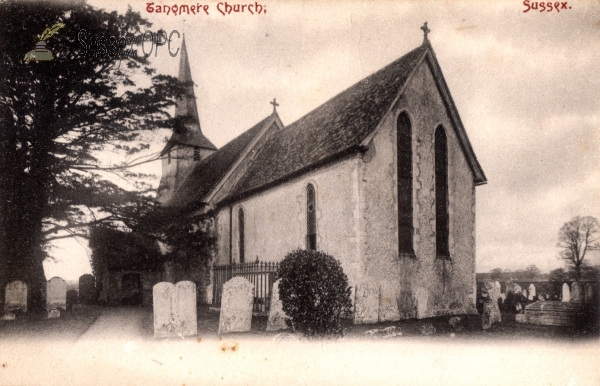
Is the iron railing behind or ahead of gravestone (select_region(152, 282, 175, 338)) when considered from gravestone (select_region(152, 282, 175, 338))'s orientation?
behind

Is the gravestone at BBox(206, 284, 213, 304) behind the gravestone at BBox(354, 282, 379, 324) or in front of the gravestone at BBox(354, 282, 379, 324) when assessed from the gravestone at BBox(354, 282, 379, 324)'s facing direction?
behind

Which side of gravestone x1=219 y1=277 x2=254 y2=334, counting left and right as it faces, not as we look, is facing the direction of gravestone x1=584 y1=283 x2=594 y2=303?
left

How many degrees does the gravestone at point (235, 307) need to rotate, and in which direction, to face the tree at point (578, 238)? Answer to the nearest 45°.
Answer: approximately 90° to its left

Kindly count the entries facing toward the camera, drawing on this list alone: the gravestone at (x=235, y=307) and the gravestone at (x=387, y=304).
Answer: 2

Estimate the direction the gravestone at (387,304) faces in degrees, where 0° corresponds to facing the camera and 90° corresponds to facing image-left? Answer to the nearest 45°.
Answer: approximately 0°
